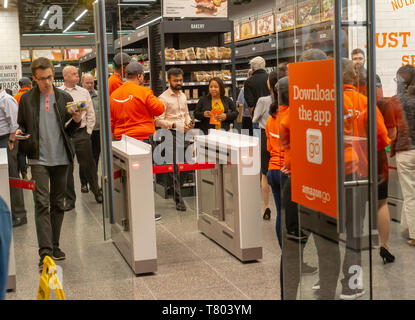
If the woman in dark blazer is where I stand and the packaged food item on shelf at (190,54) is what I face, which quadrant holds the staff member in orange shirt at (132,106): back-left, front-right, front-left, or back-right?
back-left

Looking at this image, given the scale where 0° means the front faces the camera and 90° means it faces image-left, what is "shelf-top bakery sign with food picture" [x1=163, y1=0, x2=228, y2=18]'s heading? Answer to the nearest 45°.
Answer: approximately 0°

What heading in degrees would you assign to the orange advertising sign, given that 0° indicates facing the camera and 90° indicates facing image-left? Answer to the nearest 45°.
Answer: approximately 45°

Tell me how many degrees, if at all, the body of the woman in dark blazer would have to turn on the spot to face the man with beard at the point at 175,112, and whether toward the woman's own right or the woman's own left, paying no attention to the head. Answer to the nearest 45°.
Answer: approximately 45° to the woman's own right

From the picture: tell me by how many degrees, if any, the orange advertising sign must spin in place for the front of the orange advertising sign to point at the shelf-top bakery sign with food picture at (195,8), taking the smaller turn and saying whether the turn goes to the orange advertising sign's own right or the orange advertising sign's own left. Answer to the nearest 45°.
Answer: approximately 135° to the orange advertising sign's own right

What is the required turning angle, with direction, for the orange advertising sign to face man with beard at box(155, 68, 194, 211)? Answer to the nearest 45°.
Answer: approximately 135° to its right

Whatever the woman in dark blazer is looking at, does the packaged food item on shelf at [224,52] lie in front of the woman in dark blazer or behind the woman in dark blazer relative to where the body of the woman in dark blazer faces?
behind

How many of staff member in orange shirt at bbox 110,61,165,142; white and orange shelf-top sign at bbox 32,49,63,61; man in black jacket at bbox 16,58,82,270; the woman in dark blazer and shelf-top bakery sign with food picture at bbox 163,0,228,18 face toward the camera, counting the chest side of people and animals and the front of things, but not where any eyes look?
4

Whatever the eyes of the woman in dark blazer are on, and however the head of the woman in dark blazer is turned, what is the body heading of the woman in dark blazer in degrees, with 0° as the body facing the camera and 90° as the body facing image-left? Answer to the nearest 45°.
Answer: approximately 0°

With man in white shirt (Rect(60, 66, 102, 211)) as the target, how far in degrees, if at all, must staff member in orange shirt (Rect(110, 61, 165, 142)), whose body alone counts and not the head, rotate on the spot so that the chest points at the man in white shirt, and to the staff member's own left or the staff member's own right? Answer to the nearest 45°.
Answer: approximately 45° to the staff member's own left
